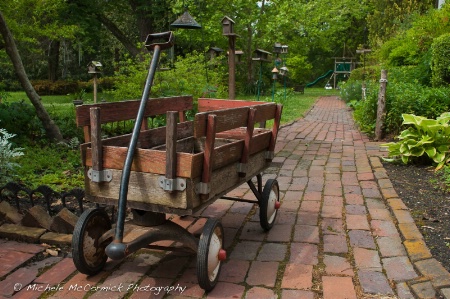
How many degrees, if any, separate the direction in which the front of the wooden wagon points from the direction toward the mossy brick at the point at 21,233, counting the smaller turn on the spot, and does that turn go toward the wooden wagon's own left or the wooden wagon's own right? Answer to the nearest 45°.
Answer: approximately 90° to the wooden wagon's own right

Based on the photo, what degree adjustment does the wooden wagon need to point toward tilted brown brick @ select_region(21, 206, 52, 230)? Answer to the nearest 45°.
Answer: approximately 90° to its right

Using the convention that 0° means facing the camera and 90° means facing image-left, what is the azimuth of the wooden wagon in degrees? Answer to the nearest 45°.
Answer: approximately 45°

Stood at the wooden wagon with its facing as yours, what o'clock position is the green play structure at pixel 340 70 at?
The green play structure is roughly at 5 o'clock from the wooden wagon.

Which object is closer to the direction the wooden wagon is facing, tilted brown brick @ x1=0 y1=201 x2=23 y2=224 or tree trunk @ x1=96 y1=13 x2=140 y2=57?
the tilted brown brick

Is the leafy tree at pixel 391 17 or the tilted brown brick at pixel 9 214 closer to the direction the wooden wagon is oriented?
the tilted brown brick

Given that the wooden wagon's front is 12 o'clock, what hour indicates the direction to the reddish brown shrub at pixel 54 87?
The reddish brown shrub is roughly at 4 o'clock from the wooden wagon.

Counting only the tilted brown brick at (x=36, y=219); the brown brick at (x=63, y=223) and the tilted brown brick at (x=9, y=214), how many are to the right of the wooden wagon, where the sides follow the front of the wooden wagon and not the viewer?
3

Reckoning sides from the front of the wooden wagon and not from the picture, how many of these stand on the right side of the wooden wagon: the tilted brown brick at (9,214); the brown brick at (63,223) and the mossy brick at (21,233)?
3

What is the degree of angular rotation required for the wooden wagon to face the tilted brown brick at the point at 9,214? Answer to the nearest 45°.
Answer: approximately 90° to its right

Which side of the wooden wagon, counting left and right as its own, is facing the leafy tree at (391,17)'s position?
back

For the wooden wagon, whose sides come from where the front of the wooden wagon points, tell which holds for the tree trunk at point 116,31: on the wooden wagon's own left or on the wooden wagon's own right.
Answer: on the wooden wagon's own right

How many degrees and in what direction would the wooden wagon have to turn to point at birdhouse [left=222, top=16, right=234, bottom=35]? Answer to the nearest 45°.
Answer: approximately 135° to its right

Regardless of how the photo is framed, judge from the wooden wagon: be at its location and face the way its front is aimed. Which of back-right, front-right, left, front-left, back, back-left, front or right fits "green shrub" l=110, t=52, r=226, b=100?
back-right

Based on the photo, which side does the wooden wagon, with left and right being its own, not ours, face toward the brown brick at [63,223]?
right
